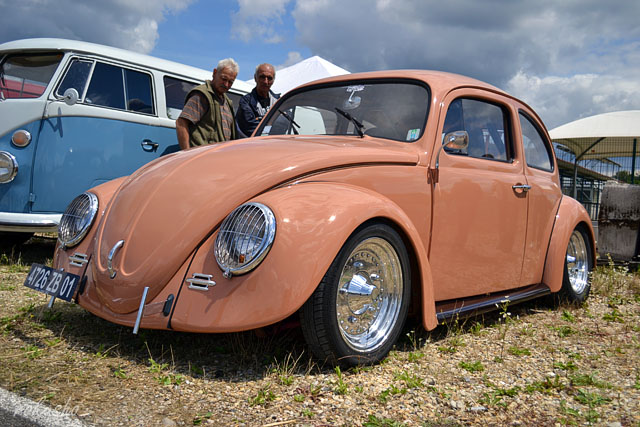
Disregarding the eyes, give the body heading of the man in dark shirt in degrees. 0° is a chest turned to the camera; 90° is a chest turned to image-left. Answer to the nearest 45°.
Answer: approximately 315°

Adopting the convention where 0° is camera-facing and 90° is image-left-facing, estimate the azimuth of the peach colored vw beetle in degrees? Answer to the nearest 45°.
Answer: approximately 45°

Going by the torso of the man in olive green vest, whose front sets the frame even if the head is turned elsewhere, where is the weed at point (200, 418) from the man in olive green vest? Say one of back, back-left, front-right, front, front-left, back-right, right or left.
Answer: front-right

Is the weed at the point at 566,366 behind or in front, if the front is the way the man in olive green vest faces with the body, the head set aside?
in front

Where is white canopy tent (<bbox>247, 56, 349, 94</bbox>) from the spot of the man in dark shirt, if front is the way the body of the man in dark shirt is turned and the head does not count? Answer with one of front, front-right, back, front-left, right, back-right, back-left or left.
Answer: back-left

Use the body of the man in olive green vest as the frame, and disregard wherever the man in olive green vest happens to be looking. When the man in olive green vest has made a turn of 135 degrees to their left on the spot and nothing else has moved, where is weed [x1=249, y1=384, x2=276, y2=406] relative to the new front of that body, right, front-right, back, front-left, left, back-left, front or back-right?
back

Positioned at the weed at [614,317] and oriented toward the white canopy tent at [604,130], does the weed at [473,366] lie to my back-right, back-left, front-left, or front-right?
back-left

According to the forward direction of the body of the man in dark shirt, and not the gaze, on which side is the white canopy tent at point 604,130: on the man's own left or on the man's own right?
on the man's own left

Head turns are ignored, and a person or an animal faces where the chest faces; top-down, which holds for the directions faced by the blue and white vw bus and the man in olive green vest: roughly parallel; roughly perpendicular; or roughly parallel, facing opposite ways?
roughly perpendicular

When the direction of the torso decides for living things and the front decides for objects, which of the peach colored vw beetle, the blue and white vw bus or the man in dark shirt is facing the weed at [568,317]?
the man in dark shirt

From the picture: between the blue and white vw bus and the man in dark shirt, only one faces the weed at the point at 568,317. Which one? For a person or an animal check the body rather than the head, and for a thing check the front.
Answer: the man in dark shirt

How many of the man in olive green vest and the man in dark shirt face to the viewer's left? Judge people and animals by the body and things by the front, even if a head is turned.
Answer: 0

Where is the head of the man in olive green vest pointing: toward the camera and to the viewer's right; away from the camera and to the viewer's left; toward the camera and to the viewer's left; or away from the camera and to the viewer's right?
toward the camera and to the viewer's right
